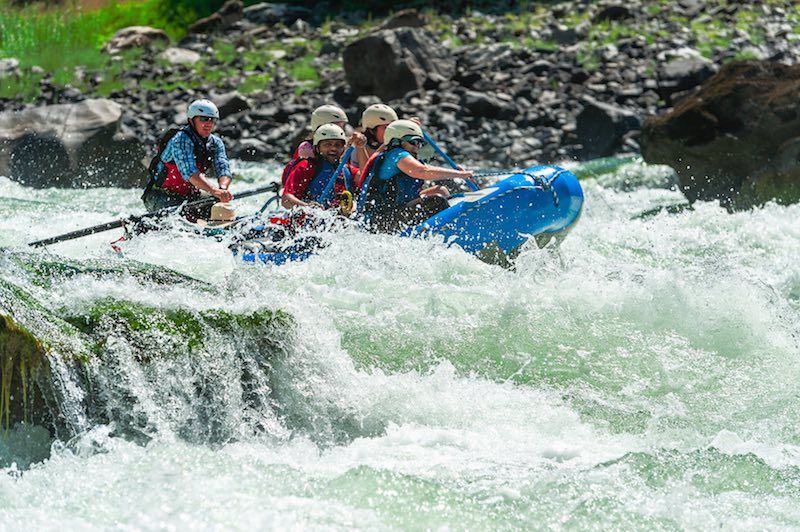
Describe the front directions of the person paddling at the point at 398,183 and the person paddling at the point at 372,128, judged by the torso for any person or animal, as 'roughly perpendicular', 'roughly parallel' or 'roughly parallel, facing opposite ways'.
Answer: roughly parallel

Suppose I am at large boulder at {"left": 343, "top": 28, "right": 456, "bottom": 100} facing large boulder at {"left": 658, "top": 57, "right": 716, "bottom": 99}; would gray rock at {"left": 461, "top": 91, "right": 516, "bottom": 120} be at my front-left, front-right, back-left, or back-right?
front-right

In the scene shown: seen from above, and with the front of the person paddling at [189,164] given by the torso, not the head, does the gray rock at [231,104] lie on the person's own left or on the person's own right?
on the person's own left

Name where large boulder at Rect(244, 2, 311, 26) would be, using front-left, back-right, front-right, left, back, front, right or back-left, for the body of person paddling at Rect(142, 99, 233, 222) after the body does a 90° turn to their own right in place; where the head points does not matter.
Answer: back-right

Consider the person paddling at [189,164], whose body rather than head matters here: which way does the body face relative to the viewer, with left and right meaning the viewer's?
facing the viewer and to the right of the viewer

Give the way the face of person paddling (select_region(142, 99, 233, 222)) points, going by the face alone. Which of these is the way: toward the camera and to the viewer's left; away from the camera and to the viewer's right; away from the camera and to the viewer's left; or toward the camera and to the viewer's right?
toward the camera and to the viewer's right

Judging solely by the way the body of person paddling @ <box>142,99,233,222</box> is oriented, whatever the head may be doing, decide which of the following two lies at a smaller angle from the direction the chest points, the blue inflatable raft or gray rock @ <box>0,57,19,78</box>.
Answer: the blue inflatable raft
